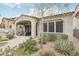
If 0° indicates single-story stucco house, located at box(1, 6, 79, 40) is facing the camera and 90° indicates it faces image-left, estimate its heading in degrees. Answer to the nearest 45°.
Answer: approximately 45°
